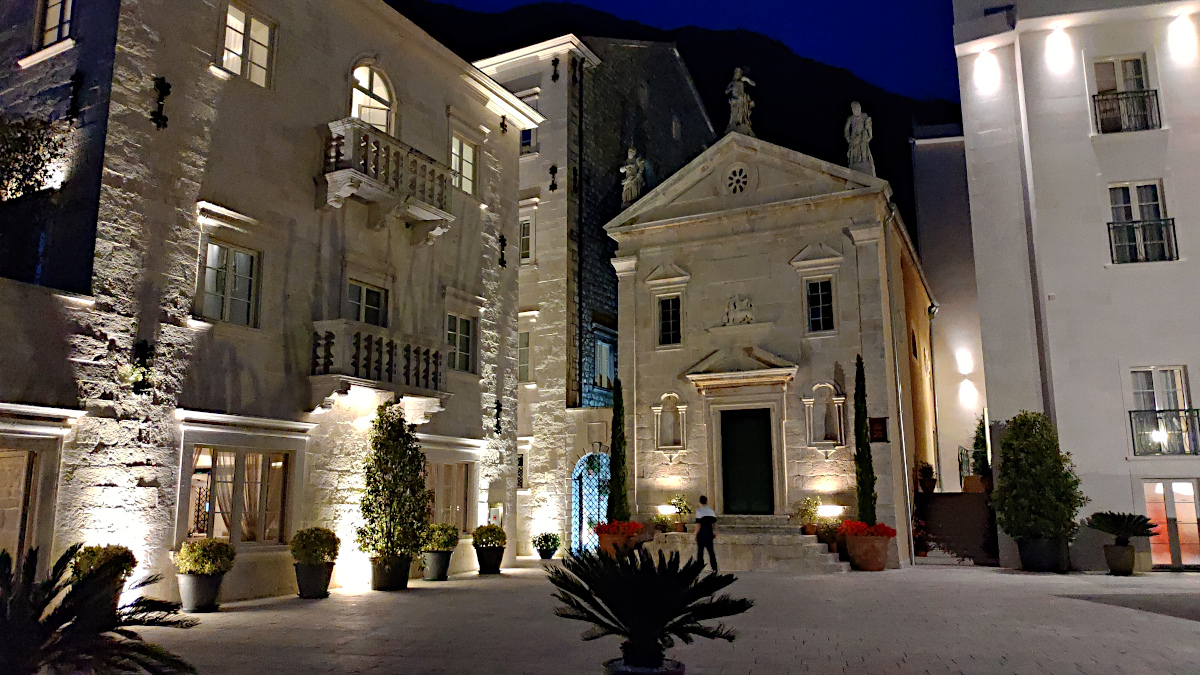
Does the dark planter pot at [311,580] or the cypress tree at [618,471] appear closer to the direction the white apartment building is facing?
the dark planter pot

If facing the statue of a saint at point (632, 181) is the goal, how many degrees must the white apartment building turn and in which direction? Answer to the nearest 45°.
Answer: approximately 90° to its right

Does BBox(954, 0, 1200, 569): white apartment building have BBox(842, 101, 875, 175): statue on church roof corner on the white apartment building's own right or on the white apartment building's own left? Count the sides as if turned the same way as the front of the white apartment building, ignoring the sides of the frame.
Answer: on the white apartment building's own right

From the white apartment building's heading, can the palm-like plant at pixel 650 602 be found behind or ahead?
ahead

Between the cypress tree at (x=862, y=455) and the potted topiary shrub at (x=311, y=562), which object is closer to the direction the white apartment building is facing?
the potted topiary shrub

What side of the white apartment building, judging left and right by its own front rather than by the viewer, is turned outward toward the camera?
front

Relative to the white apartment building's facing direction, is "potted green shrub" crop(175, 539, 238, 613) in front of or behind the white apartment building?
in front

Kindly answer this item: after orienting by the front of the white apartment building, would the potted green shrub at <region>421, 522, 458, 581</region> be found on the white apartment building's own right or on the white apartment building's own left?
on the white apartment building's own right

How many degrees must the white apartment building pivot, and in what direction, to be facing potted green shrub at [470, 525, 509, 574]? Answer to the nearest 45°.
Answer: approximately 45° to its right

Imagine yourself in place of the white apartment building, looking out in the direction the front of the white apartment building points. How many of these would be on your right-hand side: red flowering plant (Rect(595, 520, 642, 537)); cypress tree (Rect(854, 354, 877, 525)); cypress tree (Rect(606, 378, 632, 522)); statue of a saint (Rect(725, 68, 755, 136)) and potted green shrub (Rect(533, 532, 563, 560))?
5

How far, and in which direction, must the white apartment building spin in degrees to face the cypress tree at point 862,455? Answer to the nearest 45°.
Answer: approximately 90° to its right
